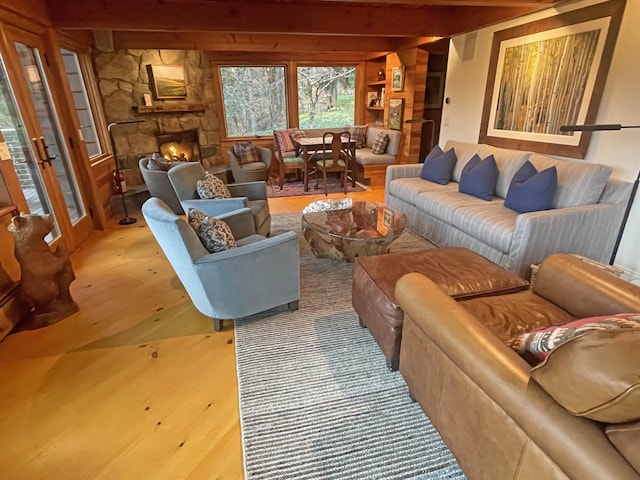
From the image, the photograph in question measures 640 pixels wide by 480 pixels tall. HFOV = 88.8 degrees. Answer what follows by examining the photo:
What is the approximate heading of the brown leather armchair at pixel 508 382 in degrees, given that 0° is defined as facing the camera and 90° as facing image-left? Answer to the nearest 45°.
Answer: approximately 135°

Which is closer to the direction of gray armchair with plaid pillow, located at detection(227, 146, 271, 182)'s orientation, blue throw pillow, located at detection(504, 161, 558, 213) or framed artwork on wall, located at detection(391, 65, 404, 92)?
the blue throw pillow

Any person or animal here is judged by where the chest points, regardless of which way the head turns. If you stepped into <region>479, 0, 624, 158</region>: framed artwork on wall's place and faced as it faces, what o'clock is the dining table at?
The dining table is roughly at 2 o'clock from the framed artwork on wall.

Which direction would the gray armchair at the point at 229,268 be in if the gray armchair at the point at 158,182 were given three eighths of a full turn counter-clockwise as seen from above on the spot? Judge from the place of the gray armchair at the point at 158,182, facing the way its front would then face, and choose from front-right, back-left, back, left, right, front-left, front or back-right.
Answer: back-left

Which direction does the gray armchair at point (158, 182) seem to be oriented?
to the viewer's right

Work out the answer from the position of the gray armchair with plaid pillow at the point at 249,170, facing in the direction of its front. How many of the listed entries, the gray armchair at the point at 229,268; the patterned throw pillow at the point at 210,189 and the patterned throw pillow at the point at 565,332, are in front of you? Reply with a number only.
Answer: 3

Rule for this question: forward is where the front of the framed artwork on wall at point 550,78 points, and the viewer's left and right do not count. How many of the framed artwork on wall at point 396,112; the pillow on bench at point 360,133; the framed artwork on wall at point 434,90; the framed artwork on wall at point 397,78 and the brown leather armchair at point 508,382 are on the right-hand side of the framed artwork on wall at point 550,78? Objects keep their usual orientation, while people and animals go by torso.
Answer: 4

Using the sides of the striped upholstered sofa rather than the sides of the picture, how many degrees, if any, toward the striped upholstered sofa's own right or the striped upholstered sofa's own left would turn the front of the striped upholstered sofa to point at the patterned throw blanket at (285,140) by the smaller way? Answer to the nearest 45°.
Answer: approximately 90° to the striped upholstered sofa's own right
